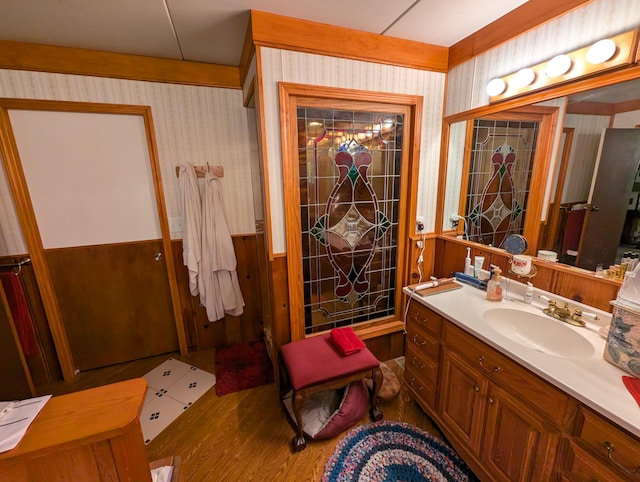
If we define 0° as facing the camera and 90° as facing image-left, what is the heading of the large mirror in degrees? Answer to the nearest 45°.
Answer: approximately 45°

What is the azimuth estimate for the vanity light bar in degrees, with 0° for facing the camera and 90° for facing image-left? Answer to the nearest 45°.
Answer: approximately 45°

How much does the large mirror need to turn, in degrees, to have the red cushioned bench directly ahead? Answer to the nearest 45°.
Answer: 0° — it already faces it

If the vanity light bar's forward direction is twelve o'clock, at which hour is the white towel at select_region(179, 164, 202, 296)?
The white towel is roughly at 1 o'clock from the vanity light bar.

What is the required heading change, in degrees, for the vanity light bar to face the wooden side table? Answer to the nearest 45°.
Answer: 0° — it already faces it

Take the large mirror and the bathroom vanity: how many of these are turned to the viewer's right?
0

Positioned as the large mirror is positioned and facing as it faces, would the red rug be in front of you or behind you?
in front
